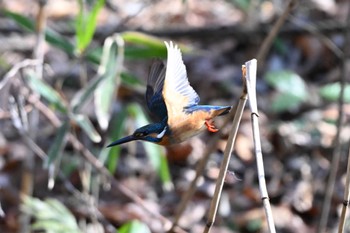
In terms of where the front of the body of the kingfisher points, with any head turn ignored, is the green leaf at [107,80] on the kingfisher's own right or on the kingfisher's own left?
on the kingfisher's own right

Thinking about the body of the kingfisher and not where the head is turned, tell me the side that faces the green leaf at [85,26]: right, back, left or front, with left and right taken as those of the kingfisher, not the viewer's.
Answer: right

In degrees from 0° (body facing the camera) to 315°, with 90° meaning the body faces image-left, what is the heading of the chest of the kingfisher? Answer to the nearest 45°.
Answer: approximately 90°
